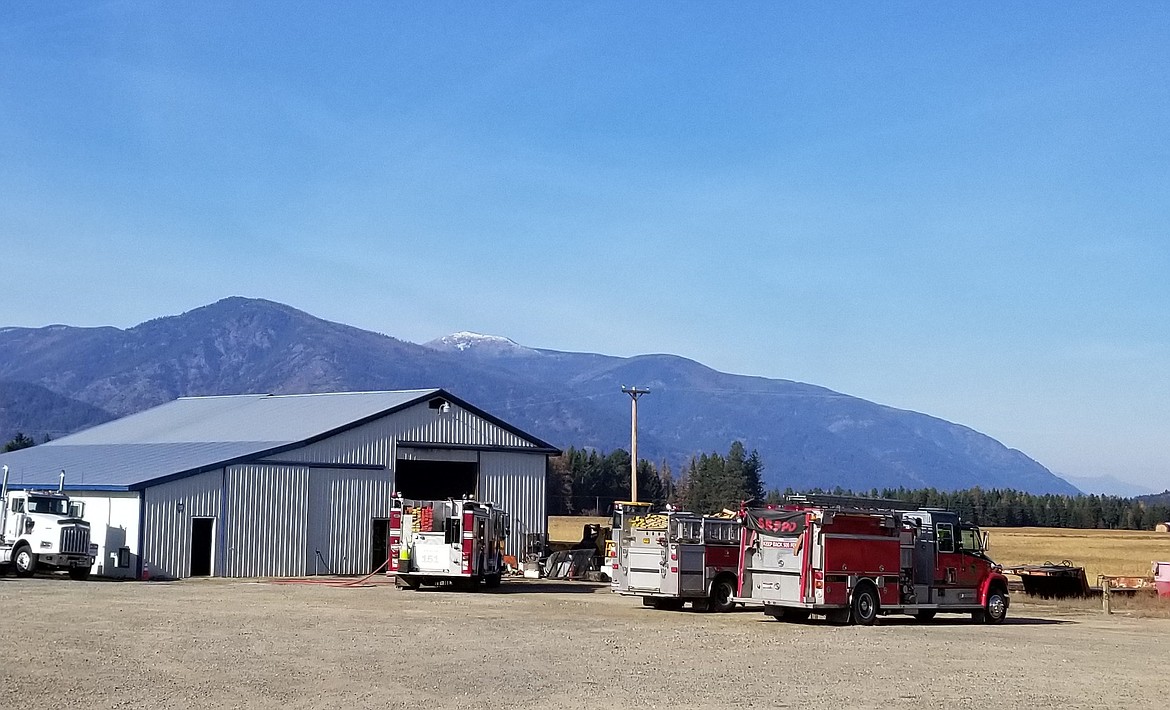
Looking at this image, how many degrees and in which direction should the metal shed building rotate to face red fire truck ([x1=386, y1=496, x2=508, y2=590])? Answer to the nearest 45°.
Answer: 0° — it already faces it

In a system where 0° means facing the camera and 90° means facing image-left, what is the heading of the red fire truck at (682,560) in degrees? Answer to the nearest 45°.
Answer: approximately 225°

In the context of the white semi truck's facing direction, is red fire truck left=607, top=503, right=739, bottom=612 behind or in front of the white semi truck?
in front

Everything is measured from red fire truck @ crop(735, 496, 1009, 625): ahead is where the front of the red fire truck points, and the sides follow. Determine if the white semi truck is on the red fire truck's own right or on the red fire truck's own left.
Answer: on the red fire truck's own left

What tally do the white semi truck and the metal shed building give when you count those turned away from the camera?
0

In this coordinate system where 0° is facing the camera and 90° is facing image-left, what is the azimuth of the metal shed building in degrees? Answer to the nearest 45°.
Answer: approximately 315°

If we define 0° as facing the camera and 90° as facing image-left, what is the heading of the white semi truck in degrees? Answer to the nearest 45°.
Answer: approximately 315°

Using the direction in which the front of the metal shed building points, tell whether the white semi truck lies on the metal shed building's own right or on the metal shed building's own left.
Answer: on the metal shed building's own right

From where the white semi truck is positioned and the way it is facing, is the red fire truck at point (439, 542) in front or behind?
in front

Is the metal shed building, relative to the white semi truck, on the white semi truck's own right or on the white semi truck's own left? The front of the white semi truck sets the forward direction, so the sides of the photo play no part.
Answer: on the white semi truck's own left

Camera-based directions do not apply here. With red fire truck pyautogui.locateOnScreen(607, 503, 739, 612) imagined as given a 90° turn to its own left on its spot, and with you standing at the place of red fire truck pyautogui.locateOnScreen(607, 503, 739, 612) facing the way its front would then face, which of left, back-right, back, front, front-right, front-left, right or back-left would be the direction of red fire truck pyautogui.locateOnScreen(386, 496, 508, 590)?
front
